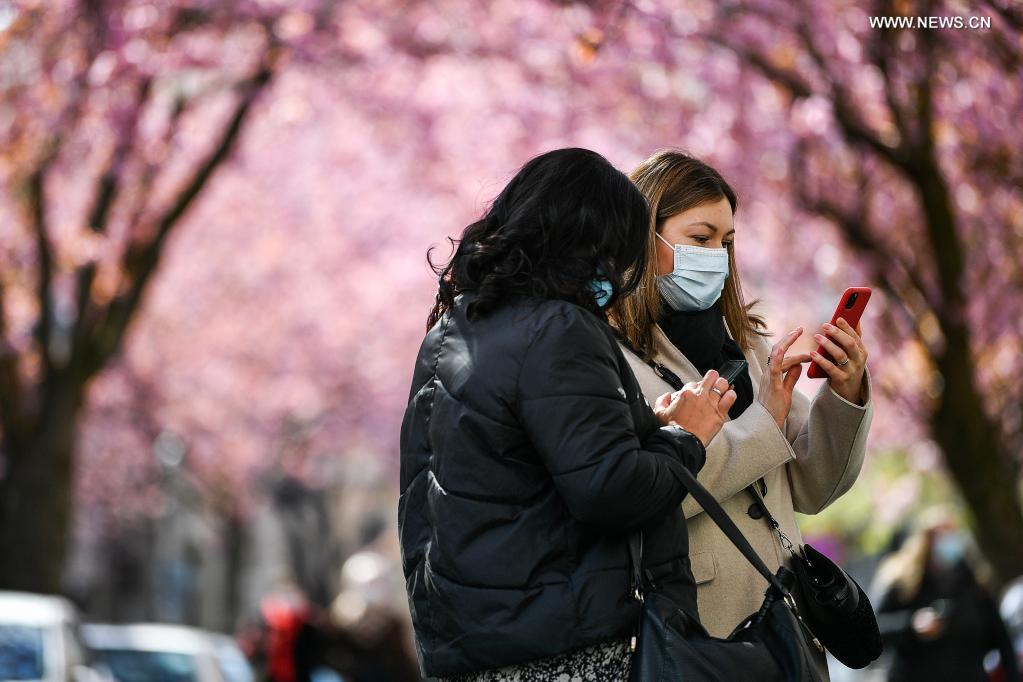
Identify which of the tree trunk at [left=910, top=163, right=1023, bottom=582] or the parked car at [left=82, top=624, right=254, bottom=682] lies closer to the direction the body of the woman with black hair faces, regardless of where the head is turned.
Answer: the tree trunk

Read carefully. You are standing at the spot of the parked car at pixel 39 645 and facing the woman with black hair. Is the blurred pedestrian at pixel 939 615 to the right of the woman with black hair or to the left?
left

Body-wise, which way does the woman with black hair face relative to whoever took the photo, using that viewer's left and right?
facing away from the viewer and to the right of the viewer

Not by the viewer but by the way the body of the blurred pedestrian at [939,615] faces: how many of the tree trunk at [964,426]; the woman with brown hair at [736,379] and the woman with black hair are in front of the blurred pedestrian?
2

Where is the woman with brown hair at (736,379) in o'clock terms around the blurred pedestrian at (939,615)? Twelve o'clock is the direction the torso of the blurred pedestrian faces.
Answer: The woman with brown hair is roughly at 12 o'clock from the blurred pedestrian.
